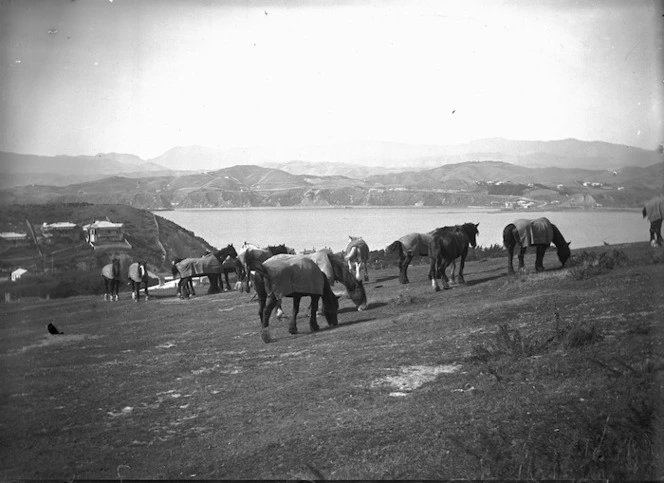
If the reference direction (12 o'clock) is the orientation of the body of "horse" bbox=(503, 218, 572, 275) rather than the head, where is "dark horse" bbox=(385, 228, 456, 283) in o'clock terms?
The dark horse is roughly at 7 o'clock from the horse.

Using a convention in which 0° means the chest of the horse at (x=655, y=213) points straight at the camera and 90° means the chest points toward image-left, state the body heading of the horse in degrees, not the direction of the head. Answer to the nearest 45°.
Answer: approximately 270°

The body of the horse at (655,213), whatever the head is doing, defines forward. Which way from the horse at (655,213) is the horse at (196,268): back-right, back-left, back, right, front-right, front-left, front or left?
back

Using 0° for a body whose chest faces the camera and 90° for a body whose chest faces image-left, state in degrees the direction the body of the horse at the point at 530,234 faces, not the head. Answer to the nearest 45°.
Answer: approximately 270°

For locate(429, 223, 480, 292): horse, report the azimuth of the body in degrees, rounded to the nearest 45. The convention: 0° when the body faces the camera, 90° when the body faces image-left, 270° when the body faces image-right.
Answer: approximately 225°

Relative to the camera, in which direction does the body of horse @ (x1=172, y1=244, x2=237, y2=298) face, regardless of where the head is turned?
to the viewer's right

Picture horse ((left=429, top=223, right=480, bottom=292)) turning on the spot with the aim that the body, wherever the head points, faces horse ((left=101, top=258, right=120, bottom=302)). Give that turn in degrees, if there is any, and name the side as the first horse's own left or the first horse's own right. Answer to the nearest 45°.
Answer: approximately 135° to the first horse's own left
